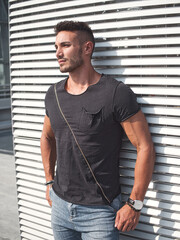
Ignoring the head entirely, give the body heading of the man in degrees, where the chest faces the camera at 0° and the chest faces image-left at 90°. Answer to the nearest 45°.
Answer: approximately 45°

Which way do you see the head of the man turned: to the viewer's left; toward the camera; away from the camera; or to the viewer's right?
to the viewer's left
